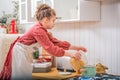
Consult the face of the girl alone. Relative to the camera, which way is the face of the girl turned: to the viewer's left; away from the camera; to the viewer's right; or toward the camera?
to the viewer's right

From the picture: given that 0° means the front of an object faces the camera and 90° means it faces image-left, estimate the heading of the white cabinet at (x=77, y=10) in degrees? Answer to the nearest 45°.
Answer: approximately 45°

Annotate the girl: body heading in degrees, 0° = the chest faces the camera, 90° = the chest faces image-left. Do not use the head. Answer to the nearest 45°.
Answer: approximately 270°

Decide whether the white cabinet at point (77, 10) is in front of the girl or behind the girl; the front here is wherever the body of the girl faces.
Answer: in front

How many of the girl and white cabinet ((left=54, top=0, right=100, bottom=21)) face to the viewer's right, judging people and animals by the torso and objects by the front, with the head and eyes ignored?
1

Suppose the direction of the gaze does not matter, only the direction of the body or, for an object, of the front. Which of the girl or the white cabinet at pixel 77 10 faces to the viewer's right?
the girl

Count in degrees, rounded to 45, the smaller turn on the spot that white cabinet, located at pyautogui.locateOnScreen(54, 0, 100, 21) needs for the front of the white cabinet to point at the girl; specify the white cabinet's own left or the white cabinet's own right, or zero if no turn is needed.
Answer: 0° — it already faces them
